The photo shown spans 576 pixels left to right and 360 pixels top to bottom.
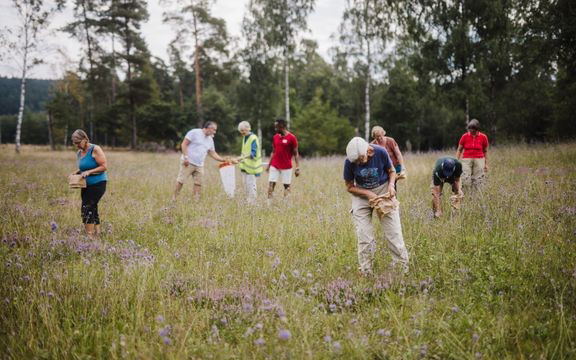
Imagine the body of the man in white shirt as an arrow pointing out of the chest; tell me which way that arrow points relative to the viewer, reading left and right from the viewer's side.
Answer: facing the viewer and to the right of the viewer

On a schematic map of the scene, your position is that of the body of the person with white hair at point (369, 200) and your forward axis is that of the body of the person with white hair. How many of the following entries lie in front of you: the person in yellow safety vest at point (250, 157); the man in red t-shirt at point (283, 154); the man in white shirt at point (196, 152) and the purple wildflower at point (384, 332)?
1

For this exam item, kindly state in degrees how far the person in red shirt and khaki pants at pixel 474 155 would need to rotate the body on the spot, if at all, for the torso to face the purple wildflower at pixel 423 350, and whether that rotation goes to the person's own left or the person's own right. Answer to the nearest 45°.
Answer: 0° — they already face it

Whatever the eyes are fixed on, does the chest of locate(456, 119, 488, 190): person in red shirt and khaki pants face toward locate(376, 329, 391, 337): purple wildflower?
yes

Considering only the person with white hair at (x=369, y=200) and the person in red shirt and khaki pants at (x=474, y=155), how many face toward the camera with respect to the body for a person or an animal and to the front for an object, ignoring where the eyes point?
2

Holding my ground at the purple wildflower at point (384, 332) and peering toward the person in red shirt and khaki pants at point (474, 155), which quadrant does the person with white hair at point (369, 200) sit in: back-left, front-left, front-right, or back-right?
front-left

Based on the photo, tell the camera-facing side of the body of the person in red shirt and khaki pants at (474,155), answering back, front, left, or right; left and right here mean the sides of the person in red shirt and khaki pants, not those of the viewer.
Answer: front
